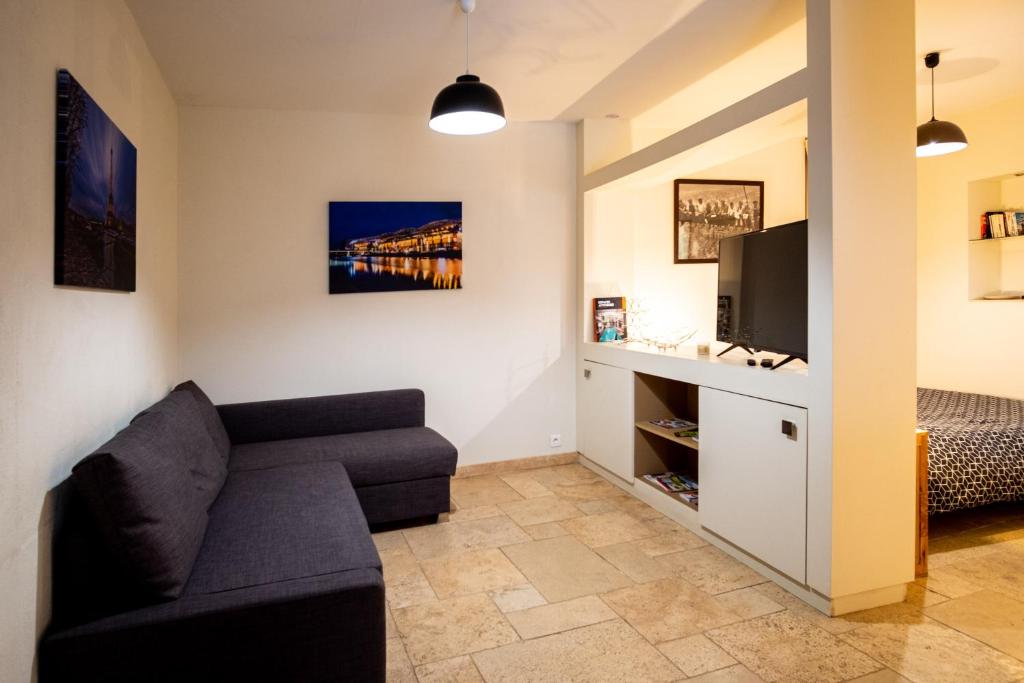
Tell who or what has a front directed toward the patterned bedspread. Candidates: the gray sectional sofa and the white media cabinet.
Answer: the gray sectional sofa

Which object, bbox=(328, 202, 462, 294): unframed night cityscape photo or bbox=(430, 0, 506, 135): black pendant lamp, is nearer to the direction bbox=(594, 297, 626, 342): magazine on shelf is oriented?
the black pendant lamp

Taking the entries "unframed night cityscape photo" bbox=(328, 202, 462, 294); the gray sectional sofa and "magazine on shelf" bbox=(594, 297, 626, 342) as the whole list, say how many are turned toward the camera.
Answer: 2

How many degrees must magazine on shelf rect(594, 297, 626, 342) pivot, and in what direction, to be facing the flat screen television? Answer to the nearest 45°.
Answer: approximately 45° to its left

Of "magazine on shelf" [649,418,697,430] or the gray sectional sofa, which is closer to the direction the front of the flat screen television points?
the gray sectional sofa

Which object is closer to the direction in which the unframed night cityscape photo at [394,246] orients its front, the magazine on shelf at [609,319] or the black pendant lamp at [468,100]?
the black pendant lamp

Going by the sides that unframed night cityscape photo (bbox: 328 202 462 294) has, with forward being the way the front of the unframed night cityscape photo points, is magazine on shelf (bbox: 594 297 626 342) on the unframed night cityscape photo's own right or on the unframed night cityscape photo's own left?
on the unframed night cityscape photo's own left

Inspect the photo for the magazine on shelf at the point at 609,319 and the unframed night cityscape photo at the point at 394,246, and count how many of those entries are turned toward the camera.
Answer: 2

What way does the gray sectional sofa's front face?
to the viewer's right
